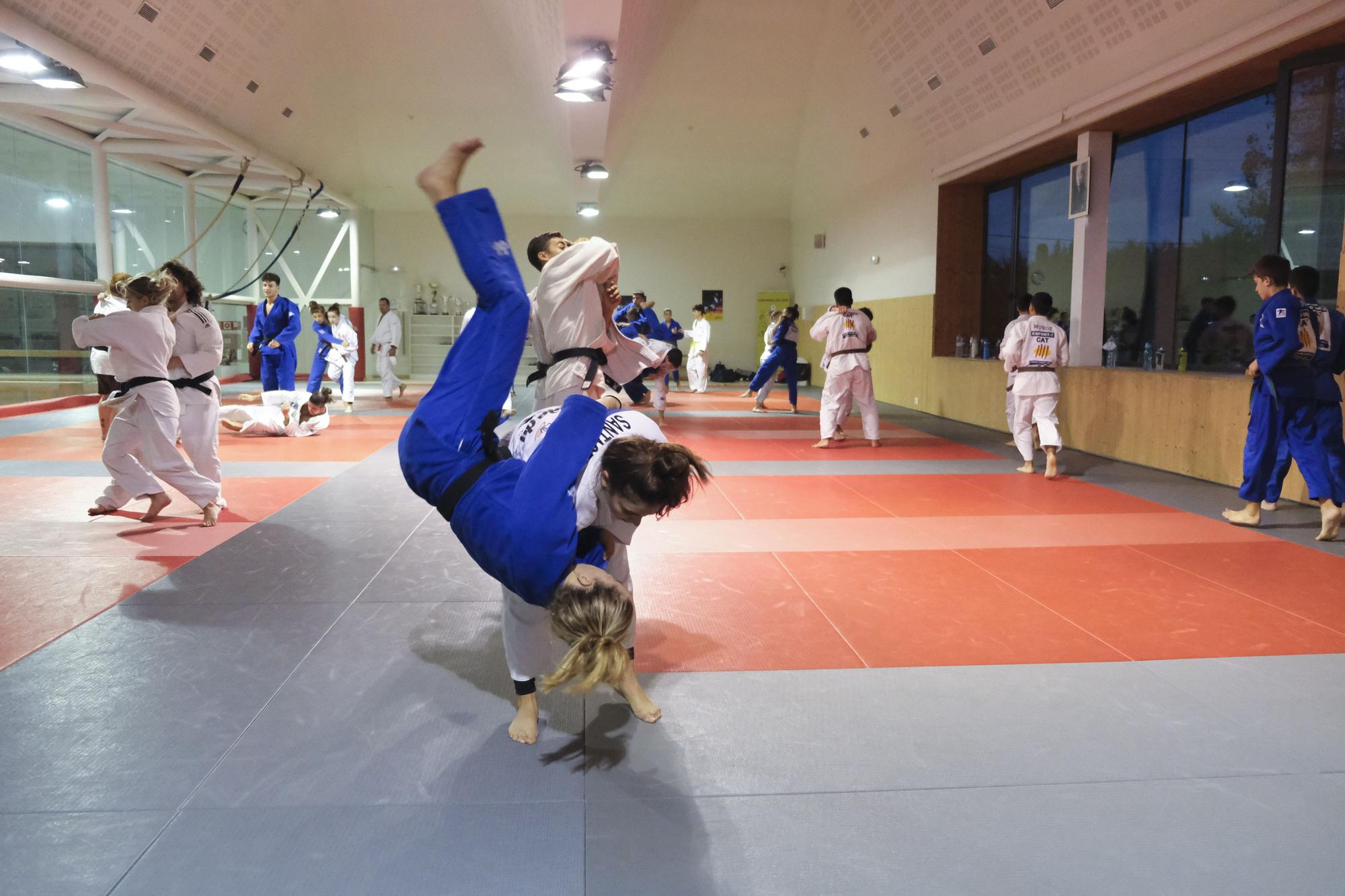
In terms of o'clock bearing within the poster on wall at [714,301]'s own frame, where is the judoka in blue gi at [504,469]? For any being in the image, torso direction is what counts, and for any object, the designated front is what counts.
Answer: The judoka in blue gi is roughly at 12 o'clock from the poster on wall.

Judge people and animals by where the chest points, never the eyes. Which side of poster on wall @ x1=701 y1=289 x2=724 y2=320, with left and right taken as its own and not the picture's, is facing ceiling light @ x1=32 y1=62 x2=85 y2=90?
front

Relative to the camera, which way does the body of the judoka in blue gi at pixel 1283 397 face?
to the viewer's left

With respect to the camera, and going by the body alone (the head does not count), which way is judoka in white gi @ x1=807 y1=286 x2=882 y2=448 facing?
away from the camera

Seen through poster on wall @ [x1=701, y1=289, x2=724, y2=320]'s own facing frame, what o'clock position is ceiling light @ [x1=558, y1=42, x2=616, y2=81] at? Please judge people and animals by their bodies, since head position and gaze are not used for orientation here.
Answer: The ceiling light is roughly at 12 o'clock from the poster on wall.

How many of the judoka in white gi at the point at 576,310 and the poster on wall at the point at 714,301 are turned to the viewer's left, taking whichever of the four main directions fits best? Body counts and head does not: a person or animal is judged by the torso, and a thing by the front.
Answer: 0

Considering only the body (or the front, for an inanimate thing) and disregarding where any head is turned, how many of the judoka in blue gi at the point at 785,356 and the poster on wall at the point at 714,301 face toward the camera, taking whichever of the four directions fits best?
1

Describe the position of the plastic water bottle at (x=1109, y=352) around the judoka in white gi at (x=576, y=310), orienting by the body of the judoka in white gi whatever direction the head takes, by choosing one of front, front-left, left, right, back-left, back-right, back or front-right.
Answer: front-left

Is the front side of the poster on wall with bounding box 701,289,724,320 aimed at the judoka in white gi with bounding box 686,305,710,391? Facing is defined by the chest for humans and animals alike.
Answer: yes
